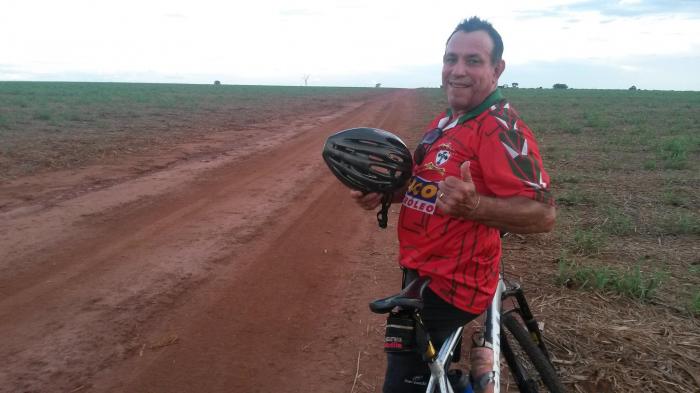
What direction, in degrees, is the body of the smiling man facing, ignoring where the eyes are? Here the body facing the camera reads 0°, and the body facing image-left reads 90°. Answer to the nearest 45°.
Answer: approximately 45°
